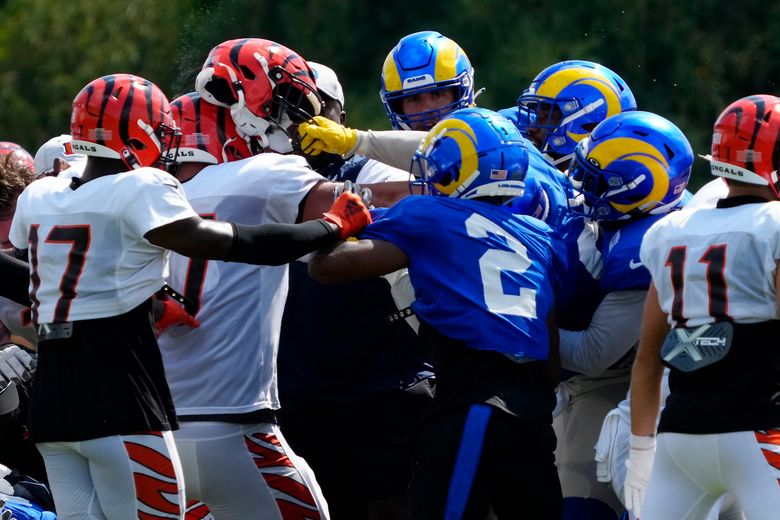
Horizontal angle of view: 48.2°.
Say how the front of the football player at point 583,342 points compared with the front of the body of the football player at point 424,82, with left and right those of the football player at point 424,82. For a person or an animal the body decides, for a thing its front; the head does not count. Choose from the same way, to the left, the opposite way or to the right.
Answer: to the right

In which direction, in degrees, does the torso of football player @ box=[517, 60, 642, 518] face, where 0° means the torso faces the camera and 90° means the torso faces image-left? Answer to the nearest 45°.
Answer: approximately 90°

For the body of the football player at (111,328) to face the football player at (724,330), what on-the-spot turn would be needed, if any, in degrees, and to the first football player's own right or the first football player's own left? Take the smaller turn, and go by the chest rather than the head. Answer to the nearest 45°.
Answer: approximately 45° to the first football player's own right

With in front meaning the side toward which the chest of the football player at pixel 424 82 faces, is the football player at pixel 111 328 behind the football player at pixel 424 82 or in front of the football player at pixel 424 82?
in front

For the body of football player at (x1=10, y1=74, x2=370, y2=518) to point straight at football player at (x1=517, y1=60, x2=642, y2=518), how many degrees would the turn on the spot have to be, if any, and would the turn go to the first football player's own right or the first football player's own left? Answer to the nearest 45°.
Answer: approximately 45° to the first football player's own right

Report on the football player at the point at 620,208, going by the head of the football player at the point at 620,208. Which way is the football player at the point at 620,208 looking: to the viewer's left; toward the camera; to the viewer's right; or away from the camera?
to the viewer's left

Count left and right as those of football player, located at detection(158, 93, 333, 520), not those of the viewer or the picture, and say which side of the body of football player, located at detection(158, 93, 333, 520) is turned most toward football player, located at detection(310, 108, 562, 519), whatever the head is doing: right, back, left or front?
right

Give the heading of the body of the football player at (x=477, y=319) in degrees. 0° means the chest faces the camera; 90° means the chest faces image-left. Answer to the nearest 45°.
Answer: approximately 135°

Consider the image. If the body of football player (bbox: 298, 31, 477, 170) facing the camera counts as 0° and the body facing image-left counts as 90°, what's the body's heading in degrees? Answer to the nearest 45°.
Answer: approximately 0°

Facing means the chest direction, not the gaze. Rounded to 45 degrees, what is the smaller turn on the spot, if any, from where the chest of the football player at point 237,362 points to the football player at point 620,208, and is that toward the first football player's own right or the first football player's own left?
approximately 45° to the first football player's own right

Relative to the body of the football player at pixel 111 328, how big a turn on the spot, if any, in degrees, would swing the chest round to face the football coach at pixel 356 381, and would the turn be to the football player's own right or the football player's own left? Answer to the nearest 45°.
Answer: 0° — they already face them

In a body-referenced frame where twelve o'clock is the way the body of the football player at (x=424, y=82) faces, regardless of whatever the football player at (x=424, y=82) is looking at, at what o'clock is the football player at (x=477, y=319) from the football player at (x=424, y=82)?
the football player at (x=477, y=319) is roughly at 12 o'clock from the football player at (x=424, y=82).
